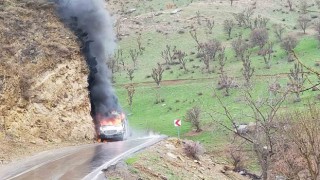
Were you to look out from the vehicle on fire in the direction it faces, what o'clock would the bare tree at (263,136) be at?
The bare tree is roughly at 10 o'clock from the vehicle on fire.

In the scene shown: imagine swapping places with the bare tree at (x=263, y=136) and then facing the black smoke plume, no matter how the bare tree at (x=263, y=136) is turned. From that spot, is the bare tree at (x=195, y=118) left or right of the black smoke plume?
right

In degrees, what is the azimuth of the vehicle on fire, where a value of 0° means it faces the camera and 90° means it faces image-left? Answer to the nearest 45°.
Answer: approximately 0°

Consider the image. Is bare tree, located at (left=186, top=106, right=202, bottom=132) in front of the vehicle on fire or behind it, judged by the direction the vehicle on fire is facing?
behind

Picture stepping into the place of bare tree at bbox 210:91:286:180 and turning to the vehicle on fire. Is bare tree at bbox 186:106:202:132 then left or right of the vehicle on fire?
right
